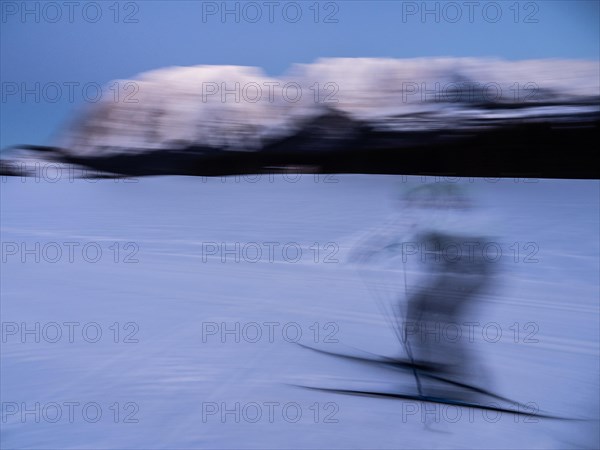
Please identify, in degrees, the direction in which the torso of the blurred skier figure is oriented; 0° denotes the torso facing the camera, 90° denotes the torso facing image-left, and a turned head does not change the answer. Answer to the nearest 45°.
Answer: approximately 90°
